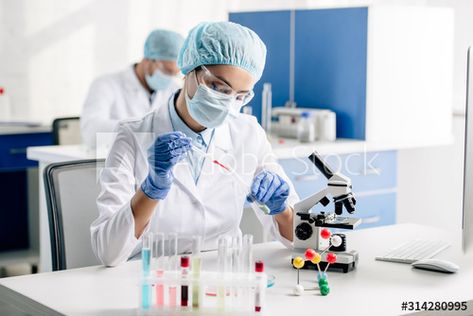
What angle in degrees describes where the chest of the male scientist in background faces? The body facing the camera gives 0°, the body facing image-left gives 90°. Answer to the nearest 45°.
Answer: approximately 315°

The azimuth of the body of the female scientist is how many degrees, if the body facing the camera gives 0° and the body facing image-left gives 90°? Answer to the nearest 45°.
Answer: approximately 315°

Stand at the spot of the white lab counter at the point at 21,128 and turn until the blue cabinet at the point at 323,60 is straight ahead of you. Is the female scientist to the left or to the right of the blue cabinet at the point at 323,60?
right

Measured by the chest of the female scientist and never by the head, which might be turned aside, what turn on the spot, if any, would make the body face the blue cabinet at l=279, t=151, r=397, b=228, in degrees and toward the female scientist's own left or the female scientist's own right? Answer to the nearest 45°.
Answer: approximately 90° to the female scientist's own left

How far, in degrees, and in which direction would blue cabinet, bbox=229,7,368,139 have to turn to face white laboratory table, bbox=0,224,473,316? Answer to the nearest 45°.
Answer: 0° — it already faces it

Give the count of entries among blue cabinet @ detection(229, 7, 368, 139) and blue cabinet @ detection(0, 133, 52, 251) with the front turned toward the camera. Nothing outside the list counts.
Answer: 2
